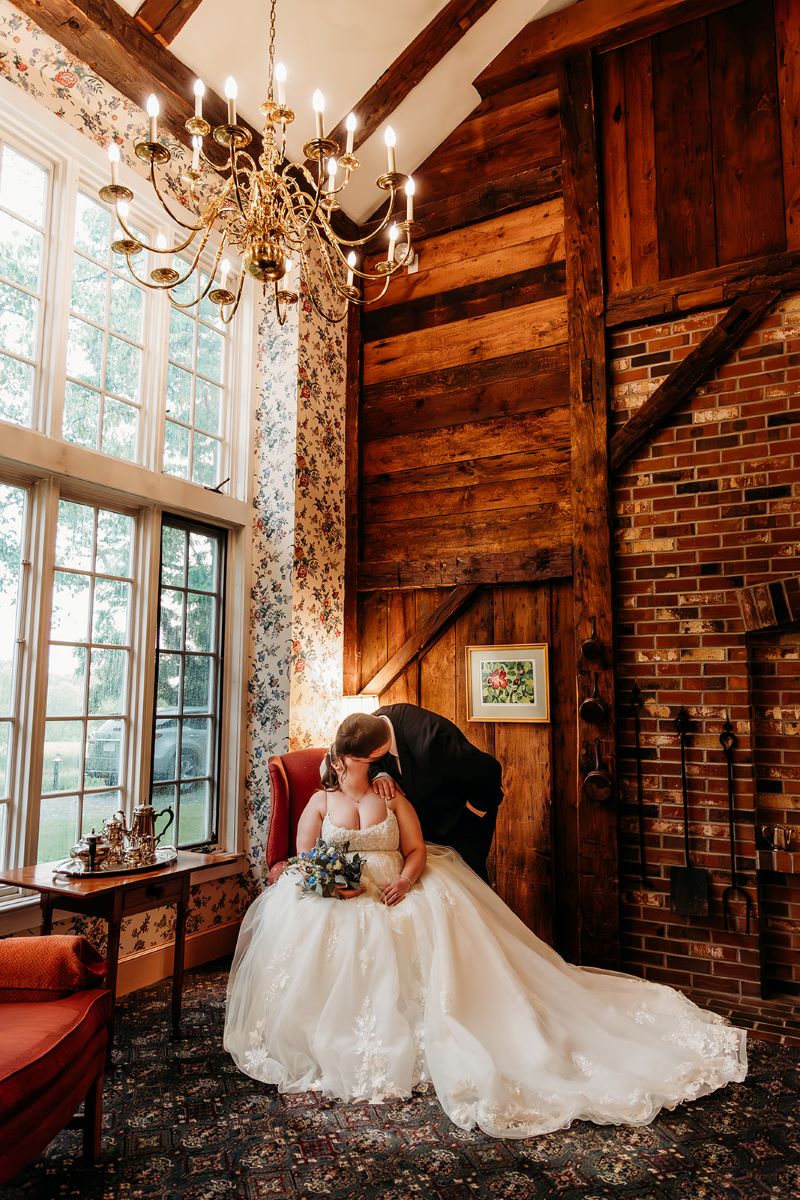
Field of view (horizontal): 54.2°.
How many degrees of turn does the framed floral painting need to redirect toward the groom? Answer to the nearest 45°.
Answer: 0° — it already faces them

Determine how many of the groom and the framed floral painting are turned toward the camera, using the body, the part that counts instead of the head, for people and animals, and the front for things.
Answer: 1

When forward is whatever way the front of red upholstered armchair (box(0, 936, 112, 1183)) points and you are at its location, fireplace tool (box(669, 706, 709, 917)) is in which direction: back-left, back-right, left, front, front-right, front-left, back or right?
front-left

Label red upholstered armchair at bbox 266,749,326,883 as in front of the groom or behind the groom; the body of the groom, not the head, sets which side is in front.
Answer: in front

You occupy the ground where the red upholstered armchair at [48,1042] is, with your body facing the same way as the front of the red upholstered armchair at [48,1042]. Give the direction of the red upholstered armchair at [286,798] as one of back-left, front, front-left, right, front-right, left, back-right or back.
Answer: left

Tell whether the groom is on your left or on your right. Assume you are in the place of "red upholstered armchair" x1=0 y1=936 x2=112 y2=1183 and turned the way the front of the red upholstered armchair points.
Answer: on your left

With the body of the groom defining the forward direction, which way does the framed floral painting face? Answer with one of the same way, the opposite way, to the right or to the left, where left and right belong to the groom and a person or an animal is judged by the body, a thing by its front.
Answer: to the left

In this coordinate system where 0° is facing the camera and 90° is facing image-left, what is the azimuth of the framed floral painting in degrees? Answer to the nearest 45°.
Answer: approximately 0°

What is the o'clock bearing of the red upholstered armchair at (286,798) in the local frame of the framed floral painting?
The red upholstered armchair is roughly at 2 o'clock from the framed floral painting.

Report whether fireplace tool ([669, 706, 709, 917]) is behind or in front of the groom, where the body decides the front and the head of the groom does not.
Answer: behind

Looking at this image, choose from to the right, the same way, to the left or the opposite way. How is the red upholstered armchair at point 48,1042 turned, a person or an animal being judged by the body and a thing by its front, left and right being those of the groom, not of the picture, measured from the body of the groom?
the opposite way

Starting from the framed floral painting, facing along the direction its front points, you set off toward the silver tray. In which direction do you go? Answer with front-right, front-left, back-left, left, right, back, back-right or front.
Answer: front-right

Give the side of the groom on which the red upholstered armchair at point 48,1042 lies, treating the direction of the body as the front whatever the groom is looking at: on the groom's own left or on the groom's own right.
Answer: on the groom's own left

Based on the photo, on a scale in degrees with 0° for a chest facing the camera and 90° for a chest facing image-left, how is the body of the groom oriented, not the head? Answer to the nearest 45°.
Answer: approximately 90°

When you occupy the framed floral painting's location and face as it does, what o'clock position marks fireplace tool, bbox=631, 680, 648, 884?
The fireplace tool is roughly at 10 o'clock from the framed floral painting.

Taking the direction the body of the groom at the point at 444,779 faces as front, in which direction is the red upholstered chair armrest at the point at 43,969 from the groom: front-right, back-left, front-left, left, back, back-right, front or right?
front-left
